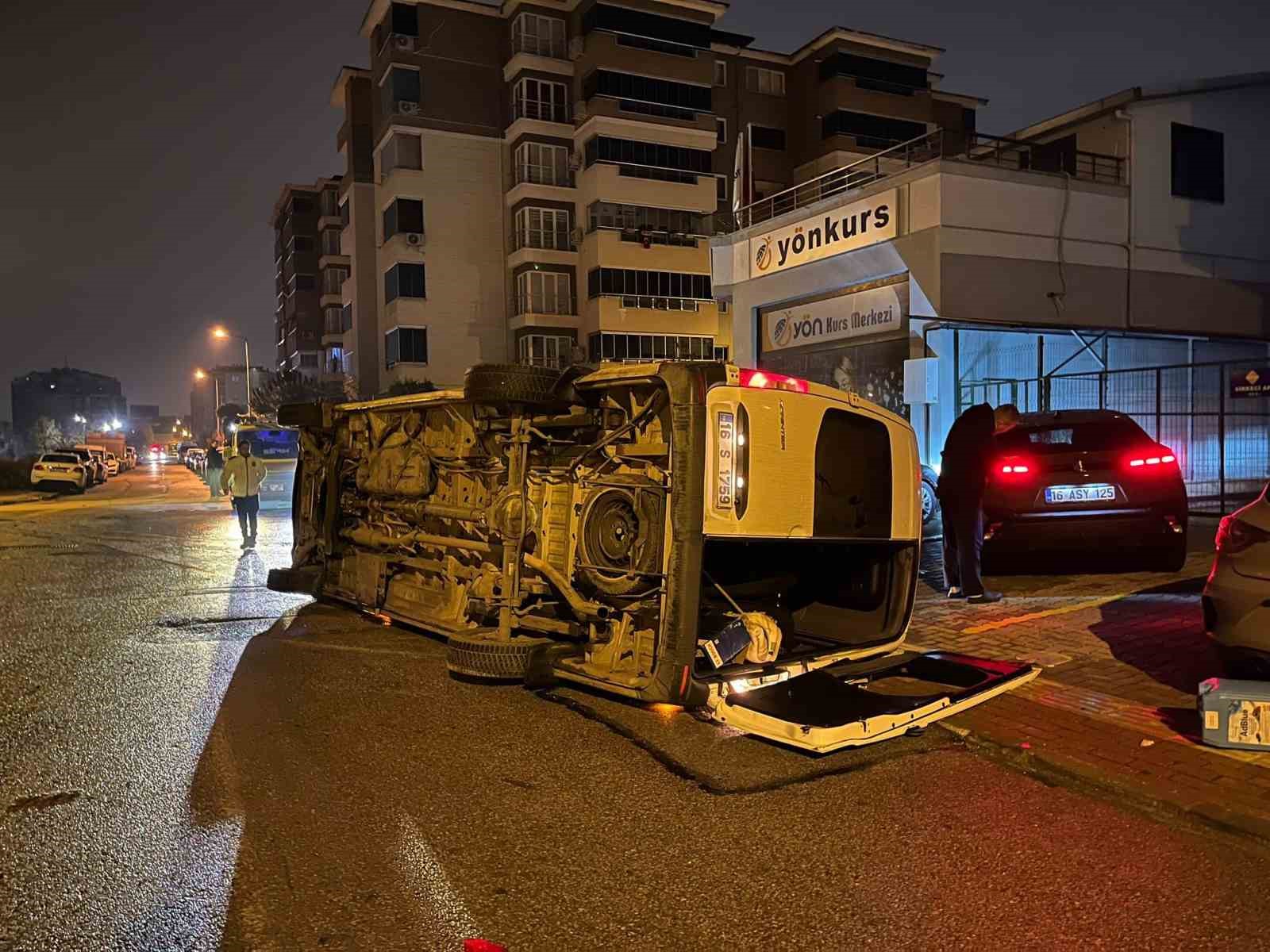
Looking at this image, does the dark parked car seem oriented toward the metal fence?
yes

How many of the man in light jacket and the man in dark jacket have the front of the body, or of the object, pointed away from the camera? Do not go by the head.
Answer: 0

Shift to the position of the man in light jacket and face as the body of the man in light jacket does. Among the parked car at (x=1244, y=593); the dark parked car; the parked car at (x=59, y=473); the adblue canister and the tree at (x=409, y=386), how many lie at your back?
2

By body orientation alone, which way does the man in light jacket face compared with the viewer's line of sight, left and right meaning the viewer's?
facing the viewer

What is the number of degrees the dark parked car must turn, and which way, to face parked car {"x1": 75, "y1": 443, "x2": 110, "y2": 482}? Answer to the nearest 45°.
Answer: approximately 45° to its left

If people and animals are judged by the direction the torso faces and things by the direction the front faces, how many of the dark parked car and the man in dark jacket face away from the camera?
1

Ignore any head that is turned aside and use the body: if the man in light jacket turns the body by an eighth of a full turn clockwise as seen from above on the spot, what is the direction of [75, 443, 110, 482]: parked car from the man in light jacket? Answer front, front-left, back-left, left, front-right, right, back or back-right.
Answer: back-right

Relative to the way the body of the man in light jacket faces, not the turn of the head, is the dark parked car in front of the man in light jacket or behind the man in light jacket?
in front

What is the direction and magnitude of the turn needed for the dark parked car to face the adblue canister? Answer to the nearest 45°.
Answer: approximately 180°

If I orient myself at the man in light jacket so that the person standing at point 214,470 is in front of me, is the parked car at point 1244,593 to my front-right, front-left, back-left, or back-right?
back-right

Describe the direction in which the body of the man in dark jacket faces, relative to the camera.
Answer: to the viewer's right

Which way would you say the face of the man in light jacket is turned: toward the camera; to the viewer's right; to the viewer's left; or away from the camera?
toward the camera

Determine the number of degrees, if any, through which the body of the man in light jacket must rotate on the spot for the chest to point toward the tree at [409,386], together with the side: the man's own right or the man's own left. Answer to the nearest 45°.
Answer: approximately 180°

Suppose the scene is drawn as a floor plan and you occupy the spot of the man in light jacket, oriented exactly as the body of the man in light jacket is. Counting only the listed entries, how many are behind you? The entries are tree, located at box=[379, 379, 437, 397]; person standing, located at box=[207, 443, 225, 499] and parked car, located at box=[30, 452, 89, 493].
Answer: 3

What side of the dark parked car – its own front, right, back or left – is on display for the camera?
back

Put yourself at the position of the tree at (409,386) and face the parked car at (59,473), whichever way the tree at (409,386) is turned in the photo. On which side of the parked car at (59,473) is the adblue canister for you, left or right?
left
